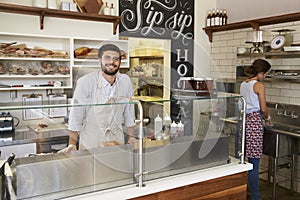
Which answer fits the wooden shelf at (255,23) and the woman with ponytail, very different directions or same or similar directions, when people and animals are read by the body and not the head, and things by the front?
very different directions

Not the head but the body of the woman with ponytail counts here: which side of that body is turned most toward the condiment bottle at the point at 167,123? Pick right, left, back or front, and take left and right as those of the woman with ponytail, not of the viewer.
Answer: back

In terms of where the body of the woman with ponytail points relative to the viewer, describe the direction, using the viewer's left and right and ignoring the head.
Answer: facing away from the viewer and to the right of the viewer

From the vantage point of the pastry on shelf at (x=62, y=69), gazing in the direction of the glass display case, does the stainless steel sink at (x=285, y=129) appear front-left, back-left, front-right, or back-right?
front-left

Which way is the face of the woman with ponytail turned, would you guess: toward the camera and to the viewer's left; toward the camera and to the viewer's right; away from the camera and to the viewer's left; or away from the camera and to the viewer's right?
away from the camera and to the viewer's right

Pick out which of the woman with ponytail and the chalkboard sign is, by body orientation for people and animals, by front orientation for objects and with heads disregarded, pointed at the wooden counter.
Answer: the chalkboard sign

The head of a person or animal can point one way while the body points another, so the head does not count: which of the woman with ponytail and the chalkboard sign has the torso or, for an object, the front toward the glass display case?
the chalkboard sign

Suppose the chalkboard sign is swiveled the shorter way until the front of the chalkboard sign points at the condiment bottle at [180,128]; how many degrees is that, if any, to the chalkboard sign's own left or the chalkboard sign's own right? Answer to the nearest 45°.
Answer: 0° — it already faces it

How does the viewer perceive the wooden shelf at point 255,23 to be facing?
facing the viewer and to the left of the viewer

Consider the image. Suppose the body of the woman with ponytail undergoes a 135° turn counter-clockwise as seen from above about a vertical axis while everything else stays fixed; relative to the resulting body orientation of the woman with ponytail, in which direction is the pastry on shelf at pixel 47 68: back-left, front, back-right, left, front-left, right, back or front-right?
front

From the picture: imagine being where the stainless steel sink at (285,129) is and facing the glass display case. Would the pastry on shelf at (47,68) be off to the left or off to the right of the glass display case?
right

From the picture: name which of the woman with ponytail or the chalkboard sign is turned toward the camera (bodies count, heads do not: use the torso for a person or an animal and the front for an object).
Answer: the chalkboard sign

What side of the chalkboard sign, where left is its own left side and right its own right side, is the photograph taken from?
front

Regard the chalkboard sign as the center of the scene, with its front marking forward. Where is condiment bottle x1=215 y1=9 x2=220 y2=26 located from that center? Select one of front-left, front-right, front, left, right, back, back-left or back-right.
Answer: left

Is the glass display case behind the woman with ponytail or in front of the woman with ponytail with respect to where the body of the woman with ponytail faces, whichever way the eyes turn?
behind

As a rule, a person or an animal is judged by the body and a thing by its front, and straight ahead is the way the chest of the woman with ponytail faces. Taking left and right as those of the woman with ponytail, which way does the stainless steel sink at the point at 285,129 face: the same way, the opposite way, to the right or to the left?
the opposite way

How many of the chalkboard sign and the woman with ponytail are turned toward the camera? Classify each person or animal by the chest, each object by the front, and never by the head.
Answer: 1

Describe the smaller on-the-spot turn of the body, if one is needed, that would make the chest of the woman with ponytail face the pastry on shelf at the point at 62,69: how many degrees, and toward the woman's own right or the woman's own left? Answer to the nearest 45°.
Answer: approximately 135° to the woman's own left
